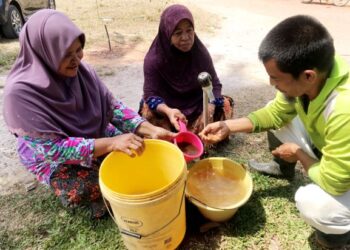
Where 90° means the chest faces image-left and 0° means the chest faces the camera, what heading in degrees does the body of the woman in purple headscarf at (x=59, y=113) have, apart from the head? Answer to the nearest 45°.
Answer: approximately 315°

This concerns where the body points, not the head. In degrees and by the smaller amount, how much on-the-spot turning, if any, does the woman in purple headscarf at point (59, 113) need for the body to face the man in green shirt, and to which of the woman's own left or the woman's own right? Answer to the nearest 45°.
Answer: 0° — they already face them

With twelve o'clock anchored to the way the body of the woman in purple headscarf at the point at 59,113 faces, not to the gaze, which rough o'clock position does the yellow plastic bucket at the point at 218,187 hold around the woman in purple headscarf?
The yellow plastic bucket is roughly at 11 o'clock from the woman in purple headscarf.

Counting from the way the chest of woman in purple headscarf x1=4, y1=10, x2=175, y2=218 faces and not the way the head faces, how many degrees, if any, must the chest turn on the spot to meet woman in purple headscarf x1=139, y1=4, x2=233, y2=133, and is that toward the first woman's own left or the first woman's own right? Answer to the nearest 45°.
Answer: approximately 90° to the first woman's own left

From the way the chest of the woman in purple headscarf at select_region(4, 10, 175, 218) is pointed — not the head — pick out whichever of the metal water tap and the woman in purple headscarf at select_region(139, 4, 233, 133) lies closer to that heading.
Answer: the metal water tap

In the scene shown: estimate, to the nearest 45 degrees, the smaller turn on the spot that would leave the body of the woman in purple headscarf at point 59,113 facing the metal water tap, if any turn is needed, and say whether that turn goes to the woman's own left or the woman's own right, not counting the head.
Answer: approximately 45° to the woman's own left
